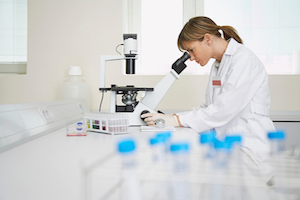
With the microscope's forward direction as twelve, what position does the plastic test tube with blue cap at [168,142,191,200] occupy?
The plastic test tube with blue cap is roughly at 3 o'clock from the microscope.

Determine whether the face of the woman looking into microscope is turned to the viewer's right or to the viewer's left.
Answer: to the viewer's left

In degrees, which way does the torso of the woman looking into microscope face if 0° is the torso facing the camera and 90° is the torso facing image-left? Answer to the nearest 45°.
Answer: approximately 90°

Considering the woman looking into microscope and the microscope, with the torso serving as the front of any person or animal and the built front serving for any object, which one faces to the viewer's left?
the woman looking into microscope

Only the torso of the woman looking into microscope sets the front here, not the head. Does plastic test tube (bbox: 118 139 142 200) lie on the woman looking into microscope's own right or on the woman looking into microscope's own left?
on the woman looking into microscope's own left

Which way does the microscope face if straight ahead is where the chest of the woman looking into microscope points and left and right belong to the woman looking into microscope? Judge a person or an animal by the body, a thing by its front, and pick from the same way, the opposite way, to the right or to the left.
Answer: the opposite way

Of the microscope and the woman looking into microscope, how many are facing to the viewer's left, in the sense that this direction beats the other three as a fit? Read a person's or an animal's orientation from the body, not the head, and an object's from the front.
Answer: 1

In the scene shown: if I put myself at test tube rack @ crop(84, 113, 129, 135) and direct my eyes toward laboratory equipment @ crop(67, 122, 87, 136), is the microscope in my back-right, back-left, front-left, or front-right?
back-right

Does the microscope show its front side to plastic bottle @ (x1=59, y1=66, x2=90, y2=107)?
no

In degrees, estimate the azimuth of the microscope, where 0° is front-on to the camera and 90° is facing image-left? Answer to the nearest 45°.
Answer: approximately 270°
